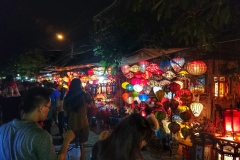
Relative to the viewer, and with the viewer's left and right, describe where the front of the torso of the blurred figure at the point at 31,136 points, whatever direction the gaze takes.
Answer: facing away from the viewer and to the right of the viewer

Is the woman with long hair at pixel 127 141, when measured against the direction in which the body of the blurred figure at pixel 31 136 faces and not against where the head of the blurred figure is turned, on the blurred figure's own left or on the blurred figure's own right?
on the blurred figure's own right

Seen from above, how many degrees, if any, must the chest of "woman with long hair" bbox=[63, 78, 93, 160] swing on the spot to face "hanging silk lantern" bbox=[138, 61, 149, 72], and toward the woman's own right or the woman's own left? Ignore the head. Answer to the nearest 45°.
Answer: approximately 45° to the woman's own right

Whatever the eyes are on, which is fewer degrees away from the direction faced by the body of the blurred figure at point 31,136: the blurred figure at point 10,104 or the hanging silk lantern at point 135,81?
the hanging silk lantern

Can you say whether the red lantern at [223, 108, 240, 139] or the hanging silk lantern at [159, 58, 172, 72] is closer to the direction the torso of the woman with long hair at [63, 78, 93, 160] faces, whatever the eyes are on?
the hanging silk lantern

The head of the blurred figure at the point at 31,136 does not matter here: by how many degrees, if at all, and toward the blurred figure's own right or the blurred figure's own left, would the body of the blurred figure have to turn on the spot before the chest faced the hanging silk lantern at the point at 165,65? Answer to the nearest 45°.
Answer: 0° — they already face it

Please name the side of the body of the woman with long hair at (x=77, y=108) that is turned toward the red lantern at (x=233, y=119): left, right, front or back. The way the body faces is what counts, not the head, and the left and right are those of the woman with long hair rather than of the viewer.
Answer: right

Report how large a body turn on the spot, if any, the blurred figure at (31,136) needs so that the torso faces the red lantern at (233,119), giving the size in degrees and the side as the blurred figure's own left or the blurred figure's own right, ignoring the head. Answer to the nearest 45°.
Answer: approximately 45° to the blurred figure's own right

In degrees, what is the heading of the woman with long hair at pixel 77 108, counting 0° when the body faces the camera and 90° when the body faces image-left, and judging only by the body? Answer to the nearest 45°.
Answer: approximately 180°

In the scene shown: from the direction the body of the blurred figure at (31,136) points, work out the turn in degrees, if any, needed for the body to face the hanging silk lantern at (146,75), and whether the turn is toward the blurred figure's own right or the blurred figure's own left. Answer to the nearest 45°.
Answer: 0° — they already face it
